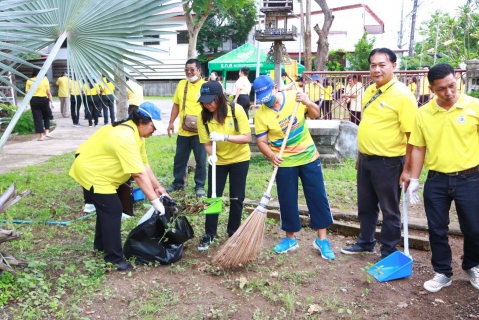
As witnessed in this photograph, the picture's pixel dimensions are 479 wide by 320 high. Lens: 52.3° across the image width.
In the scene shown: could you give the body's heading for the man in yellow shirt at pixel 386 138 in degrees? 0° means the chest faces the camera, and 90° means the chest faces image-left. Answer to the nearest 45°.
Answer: approximately 45°

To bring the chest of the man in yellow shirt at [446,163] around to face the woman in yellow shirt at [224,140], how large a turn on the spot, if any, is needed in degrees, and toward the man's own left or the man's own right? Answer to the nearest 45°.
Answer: approximately 90° to the man's own right

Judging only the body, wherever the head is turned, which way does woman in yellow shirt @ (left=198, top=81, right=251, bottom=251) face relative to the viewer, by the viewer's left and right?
facing the viewer and to the left of the viewer

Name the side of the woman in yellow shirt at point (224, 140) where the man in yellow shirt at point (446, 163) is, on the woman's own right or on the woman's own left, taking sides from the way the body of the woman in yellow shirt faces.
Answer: on the woman's own left

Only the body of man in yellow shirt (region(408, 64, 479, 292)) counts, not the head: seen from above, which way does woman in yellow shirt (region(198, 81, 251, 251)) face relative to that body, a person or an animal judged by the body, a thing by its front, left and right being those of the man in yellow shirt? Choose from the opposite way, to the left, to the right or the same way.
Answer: the same way

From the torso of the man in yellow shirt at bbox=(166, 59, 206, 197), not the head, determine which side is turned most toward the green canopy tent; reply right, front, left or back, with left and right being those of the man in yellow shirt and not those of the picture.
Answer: back

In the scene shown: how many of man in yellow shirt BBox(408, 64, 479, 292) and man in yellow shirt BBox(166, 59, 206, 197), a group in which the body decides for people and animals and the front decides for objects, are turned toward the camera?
2

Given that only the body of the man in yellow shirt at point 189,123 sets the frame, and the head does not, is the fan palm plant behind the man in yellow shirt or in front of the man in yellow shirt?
in front

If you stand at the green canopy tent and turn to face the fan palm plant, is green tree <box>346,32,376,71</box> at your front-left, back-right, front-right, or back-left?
back-left

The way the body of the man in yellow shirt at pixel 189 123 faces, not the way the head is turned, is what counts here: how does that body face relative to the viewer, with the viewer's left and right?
facing the viewer

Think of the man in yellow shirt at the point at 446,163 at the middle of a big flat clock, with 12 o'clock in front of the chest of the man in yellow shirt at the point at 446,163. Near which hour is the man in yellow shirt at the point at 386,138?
the man in yellow shirt at the point at 386,138 is roughly at 4 o'clock from the man in yellow shirt at the point at 446,163.

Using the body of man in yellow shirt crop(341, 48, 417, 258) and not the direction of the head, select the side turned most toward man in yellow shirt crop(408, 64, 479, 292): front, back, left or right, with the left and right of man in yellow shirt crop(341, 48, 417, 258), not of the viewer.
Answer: left

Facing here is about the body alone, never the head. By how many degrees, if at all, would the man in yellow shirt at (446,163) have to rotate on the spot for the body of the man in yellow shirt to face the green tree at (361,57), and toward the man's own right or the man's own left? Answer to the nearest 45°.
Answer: approximately 180°

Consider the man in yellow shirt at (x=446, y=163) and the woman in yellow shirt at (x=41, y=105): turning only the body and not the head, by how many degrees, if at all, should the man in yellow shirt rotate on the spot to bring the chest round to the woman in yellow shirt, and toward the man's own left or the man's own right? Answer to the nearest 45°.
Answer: approximately 135° to the man's own right

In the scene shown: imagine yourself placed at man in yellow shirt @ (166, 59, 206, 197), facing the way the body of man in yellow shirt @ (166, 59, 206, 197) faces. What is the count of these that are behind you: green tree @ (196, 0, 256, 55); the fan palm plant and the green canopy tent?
2

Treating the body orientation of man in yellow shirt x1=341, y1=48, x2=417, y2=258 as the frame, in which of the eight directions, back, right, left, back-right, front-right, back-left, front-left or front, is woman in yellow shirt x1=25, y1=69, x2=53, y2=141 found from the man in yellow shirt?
right
